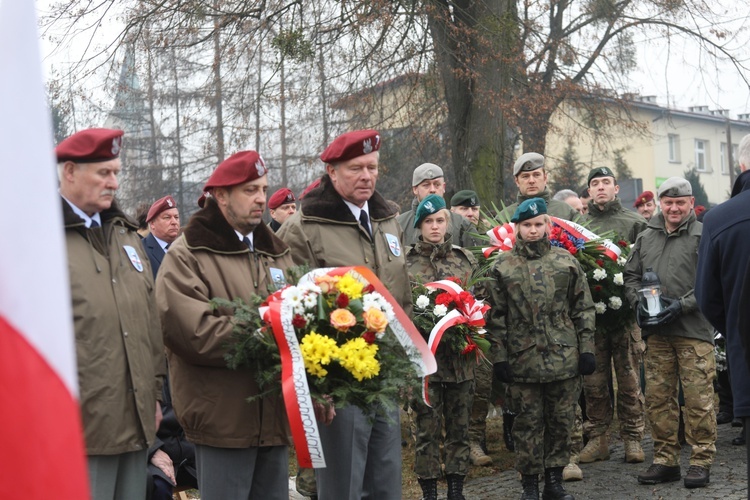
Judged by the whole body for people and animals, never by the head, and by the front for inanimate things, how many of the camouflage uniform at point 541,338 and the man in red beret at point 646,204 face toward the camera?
2

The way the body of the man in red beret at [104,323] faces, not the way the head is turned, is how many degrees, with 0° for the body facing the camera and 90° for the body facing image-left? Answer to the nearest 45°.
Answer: approximately 315°

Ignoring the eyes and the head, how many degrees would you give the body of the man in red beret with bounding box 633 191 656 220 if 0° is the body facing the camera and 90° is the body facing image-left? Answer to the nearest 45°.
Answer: approximately 0°

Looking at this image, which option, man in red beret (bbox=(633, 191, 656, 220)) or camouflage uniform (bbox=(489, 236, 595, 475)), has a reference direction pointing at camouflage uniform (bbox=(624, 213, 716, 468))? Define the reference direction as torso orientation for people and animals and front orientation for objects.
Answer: the man in red beret

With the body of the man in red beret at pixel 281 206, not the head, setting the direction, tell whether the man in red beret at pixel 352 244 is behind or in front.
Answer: in front

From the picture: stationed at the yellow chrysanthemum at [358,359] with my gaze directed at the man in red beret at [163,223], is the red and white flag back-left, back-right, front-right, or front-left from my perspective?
back-left

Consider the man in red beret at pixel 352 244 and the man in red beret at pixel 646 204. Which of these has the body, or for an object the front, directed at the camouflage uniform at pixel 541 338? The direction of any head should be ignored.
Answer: the man in red beret at pixel 646 204

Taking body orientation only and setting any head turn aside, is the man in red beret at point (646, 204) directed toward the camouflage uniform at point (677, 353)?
yes

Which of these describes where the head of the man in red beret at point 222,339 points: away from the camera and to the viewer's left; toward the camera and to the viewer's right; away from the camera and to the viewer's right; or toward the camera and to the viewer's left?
toward the camera and to the viewer's right

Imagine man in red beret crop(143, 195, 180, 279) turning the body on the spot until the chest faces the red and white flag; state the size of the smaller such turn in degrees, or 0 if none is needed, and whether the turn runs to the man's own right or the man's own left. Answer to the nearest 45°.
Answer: approximately 45° to the man's own right

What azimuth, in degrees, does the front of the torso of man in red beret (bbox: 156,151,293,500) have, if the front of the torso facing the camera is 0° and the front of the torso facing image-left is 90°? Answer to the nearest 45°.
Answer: approximately 315°
